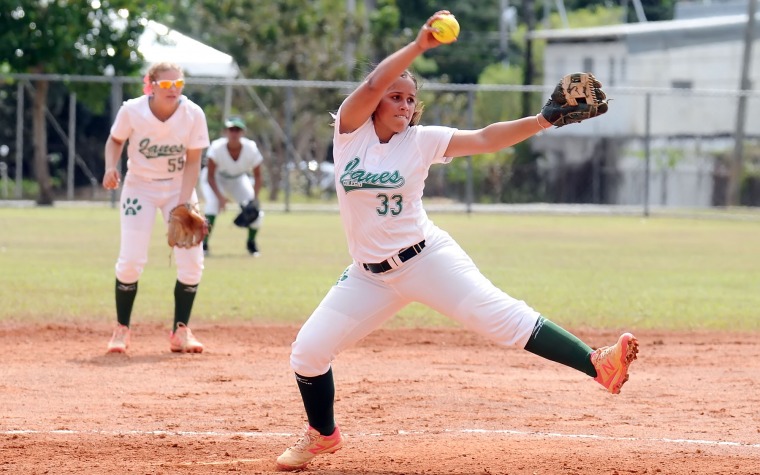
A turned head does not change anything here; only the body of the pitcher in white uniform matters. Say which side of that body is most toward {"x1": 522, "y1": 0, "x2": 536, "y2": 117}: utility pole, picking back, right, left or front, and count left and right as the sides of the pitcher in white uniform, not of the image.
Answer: back

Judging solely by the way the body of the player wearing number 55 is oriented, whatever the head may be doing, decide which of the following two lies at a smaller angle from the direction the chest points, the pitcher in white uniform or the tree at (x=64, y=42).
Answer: the pitcher in white uniform

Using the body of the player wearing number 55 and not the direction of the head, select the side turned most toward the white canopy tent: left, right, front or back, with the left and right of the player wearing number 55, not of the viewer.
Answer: back

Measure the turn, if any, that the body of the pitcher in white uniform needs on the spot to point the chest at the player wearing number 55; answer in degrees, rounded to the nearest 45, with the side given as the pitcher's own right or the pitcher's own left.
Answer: approximately 135° to the pitcher's own right

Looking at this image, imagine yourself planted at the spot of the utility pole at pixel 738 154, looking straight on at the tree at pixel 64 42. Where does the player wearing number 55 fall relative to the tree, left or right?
left

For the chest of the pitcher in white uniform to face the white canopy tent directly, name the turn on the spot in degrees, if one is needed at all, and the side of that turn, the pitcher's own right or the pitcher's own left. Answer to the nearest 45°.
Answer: approximately 180°

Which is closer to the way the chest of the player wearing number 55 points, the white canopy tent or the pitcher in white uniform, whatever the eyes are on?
the pitcher in white uniform

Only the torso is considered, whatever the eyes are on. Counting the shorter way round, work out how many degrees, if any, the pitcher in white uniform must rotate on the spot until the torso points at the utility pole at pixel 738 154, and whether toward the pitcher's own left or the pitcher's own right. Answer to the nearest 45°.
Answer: approximately 180°

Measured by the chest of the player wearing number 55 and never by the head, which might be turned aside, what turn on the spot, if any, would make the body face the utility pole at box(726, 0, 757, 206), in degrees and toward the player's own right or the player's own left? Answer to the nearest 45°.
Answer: approximately 135° to the player's own left

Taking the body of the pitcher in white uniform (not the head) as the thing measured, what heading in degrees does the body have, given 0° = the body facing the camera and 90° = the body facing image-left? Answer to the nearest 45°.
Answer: approximately 0°
